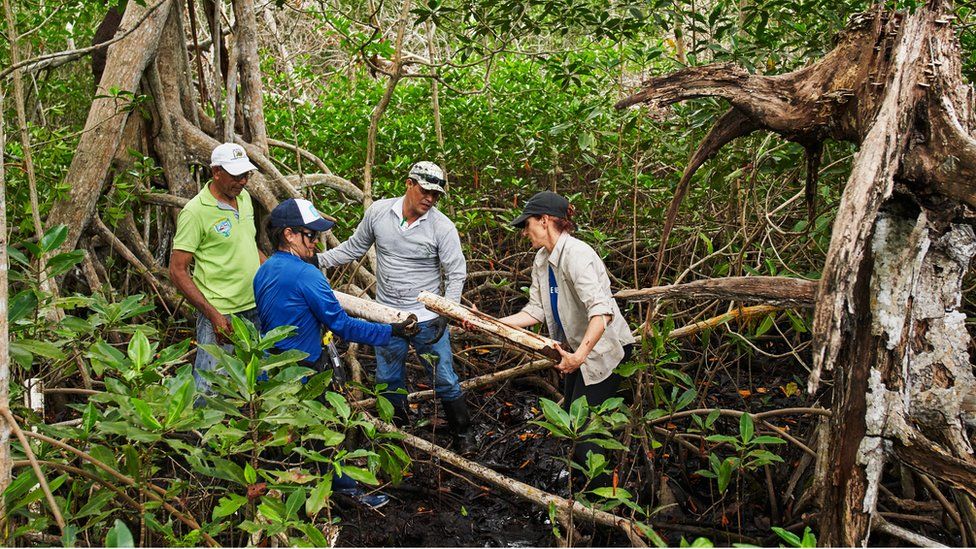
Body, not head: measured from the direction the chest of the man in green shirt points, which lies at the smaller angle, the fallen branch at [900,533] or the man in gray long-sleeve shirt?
the fallen branch

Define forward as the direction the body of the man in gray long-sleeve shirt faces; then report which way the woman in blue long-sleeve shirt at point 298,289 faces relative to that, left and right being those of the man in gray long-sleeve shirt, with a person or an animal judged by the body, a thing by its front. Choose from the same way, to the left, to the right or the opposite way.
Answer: to the left

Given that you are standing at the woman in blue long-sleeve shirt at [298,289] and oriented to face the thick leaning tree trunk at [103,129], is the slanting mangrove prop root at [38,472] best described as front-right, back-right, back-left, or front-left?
back-left

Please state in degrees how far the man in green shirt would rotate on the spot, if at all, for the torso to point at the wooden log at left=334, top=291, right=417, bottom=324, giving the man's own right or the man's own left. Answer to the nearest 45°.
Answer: approximately 45° to the man's own left

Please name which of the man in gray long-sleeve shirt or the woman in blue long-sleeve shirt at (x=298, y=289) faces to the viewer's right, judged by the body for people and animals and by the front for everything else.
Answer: the woman in blue long-sleeve shirt

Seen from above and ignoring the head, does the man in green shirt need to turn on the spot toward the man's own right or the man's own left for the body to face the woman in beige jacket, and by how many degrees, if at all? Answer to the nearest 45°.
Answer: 0° — they already face them

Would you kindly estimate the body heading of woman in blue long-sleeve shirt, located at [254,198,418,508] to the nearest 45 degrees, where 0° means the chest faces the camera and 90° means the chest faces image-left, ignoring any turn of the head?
approximately 270°

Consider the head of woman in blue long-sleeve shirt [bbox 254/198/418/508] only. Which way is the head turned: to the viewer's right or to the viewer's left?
to the viewer's right

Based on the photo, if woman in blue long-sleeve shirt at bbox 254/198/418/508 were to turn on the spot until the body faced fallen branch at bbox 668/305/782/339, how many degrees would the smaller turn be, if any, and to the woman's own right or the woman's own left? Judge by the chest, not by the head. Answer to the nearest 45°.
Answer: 0° — they already face it

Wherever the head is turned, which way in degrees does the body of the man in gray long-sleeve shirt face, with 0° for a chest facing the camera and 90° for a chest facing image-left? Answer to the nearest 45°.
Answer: approximately 0°

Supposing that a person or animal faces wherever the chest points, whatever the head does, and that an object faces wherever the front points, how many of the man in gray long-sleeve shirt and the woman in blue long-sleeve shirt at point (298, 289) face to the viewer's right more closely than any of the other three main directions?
1

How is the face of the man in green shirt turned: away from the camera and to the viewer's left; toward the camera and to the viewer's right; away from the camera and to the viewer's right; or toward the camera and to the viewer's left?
toward the camera and to the viewer's right

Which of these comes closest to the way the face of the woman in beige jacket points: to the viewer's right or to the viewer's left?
to the viewer's left
